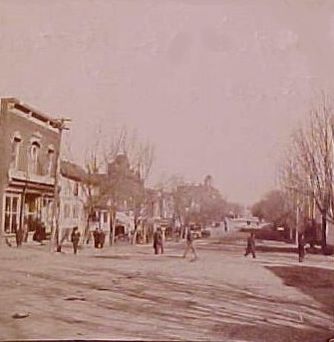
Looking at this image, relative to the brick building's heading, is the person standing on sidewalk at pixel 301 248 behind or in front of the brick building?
in front

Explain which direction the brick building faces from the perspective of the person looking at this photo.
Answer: facing the viewer and to the right of the viewer

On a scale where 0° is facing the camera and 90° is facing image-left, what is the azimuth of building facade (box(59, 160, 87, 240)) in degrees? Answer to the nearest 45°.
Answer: approximately 315°
